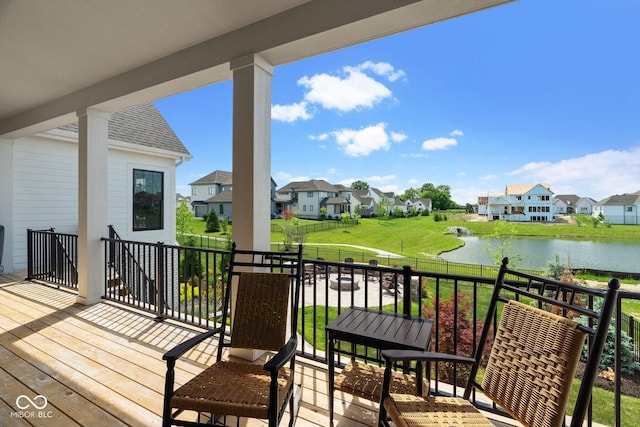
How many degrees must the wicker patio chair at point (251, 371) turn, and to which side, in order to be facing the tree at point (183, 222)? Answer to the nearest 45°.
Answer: approximately 135° to its right

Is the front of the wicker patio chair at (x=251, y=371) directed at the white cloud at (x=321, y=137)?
no

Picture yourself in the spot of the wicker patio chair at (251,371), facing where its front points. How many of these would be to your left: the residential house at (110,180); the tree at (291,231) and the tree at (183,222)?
0

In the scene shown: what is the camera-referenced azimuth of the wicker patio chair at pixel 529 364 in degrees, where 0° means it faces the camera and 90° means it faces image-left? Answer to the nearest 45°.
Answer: approximately 45°

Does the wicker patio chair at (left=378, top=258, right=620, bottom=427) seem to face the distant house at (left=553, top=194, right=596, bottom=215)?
no

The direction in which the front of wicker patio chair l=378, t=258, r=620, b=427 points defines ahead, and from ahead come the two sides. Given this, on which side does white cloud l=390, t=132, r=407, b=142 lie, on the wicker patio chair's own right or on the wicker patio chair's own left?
on the wicker patio chair's own right

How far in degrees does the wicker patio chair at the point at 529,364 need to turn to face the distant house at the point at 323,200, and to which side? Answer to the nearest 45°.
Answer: approximately 90° to its right

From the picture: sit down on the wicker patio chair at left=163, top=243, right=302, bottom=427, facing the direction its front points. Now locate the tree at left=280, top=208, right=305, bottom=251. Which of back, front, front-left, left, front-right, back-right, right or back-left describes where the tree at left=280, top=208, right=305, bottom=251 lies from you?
back-right

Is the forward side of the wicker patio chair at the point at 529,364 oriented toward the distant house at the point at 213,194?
no

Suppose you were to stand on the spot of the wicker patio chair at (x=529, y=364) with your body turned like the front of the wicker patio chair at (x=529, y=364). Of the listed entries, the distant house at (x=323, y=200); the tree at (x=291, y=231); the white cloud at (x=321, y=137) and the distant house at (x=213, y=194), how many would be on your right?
4

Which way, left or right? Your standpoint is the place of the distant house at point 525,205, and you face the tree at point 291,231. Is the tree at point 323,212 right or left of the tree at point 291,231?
right

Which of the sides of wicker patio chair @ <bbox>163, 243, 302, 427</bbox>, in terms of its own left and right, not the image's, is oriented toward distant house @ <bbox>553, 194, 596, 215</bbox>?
back

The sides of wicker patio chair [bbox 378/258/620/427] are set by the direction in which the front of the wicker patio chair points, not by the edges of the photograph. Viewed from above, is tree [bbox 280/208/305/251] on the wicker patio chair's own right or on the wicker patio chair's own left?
on the wicker patio chair's own right
